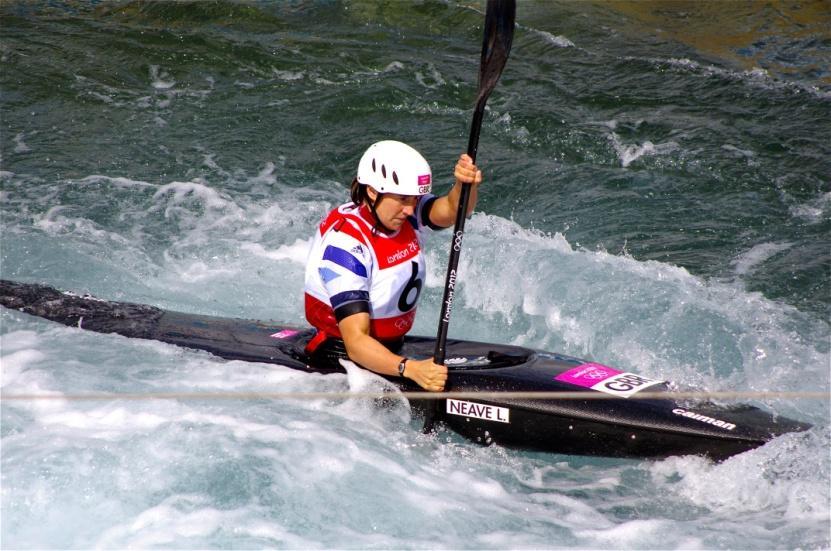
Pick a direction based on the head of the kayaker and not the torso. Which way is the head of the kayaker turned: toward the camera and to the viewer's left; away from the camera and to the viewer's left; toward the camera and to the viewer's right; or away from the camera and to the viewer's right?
toward the camera and to the viewer's right

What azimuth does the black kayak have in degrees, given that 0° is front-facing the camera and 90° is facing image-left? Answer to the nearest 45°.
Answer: approximately 315°

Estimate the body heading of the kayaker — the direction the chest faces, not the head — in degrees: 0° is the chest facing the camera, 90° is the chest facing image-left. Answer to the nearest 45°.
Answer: approximately 315°
